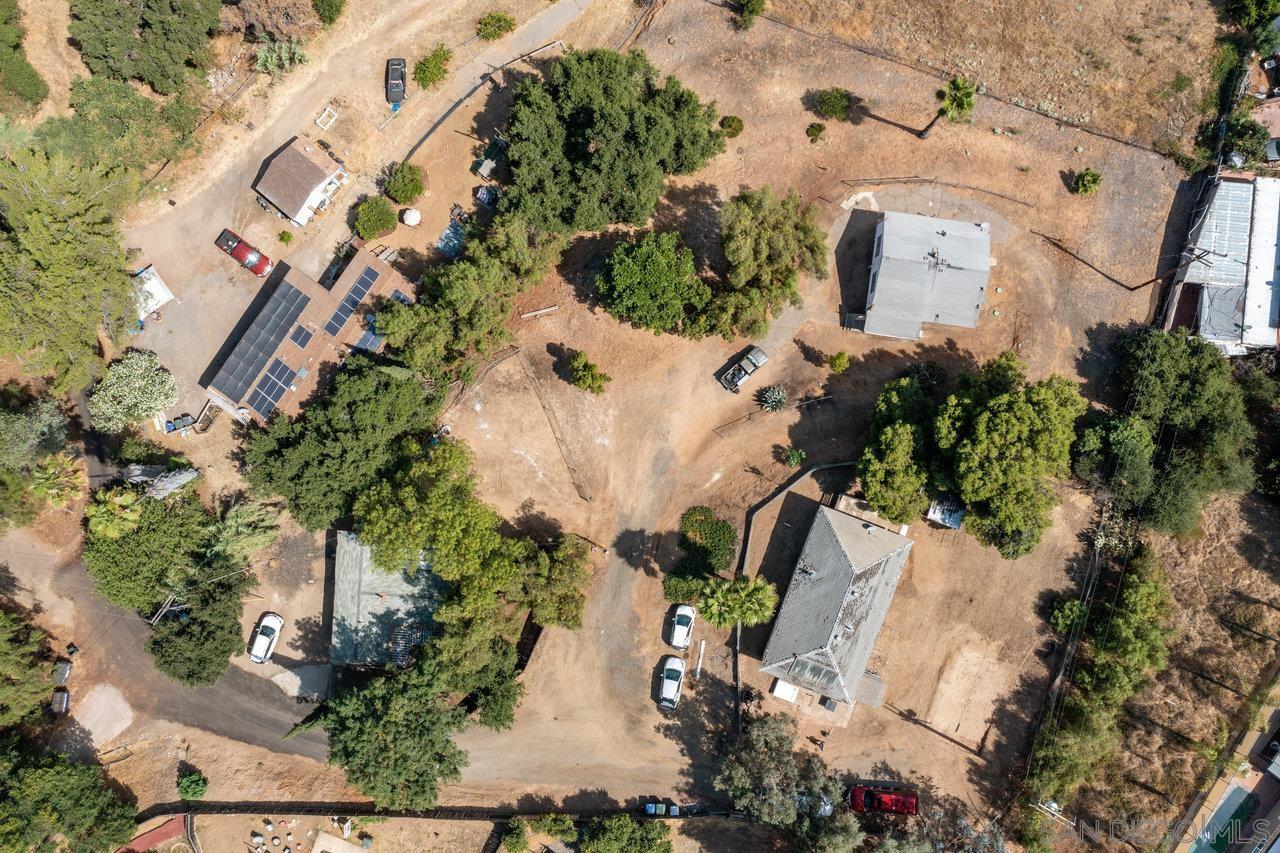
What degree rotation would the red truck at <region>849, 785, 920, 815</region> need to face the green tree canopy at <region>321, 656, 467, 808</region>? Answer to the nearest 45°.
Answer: approximately 45° to its left

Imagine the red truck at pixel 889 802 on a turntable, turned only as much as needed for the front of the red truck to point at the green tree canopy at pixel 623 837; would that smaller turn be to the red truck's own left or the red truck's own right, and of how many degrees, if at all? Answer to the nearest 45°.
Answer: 0° — it already faces it

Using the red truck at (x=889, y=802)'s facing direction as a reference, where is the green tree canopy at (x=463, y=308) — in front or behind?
in front

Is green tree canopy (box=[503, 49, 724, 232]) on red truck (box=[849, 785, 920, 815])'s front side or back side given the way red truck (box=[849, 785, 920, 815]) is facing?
on the front side

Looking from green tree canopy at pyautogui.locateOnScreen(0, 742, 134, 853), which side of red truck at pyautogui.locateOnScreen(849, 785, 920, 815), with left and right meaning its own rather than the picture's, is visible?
front
